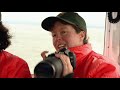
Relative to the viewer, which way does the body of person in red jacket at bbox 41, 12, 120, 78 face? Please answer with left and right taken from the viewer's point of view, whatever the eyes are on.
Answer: facing the viewer and to the left of the viewer

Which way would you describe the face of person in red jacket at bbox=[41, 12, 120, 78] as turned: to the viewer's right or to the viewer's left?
to the viewer's left

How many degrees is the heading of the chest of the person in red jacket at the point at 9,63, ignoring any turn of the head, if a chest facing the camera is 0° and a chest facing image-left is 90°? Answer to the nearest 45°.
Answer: approximately 180°
